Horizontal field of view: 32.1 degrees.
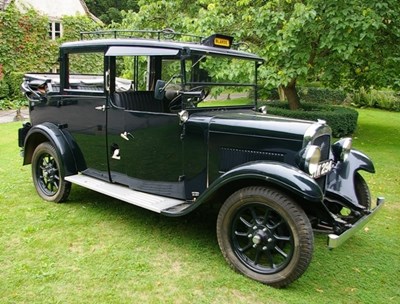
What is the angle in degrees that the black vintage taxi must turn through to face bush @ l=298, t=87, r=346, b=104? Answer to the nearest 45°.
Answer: approximately 135° to its left

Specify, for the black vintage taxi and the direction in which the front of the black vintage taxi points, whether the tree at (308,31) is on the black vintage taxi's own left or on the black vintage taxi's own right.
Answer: on the black vintage taxi's own left

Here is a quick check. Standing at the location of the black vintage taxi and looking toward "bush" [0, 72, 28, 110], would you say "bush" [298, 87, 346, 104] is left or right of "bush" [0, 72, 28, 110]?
right

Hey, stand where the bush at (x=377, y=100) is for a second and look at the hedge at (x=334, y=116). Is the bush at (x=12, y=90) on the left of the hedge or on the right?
right

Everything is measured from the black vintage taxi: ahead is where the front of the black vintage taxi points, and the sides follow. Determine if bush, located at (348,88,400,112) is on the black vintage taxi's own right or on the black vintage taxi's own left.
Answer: on the black vintage taxi's own left

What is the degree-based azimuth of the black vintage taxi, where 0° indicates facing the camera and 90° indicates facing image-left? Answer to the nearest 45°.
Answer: approximately 315°
